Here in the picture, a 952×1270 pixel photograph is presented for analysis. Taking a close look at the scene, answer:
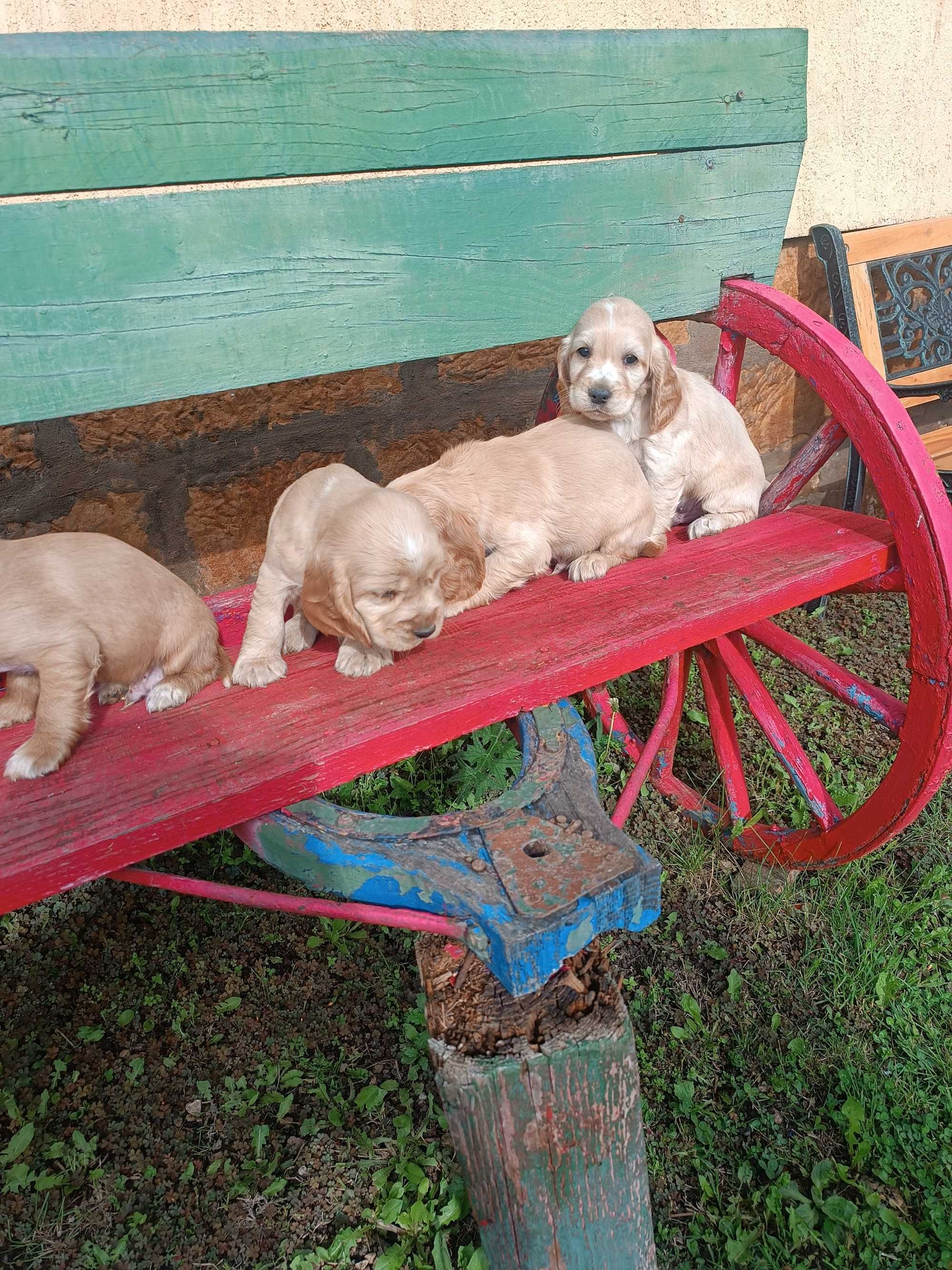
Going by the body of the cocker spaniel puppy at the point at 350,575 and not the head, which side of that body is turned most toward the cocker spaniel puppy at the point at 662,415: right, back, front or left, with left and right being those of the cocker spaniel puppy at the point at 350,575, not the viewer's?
left

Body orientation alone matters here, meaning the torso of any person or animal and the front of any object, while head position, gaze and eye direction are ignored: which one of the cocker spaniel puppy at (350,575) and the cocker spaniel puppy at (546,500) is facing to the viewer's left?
the cocker spaniel puppy at (546,500)

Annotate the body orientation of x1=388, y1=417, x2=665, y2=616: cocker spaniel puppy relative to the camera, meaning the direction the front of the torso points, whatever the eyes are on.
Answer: to the viewer's left

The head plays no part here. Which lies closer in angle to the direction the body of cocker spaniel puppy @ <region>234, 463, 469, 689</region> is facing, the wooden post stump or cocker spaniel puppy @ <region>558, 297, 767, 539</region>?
the wooden post stump

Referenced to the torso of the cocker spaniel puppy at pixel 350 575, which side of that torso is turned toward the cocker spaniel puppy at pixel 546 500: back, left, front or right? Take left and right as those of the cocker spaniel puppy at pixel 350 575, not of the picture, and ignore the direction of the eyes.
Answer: left

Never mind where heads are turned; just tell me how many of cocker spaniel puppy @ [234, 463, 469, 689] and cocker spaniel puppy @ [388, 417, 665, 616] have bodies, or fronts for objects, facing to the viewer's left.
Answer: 1

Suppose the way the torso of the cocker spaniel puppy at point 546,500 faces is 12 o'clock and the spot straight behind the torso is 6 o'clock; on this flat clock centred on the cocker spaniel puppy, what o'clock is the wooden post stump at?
The wooden post stump is roughly at 9 o'clock from the cocker spaniel puppy.

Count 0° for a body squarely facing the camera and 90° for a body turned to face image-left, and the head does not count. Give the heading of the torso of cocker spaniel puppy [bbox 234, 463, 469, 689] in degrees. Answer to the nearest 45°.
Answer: approximately 315°

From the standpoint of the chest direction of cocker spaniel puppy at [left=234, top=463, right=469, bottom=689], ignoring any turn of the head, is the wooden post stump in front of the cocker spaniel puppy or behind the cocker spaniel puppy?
in front
